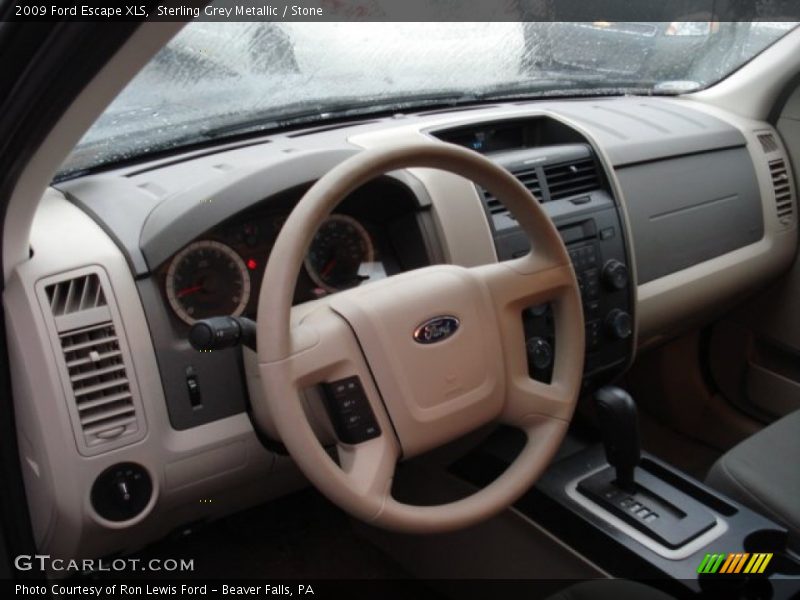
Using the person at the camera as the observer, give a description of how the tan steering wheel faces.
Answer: facing the viewer and to the right of the viewer

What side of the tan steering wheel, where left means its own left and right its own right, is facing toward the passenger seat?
left
